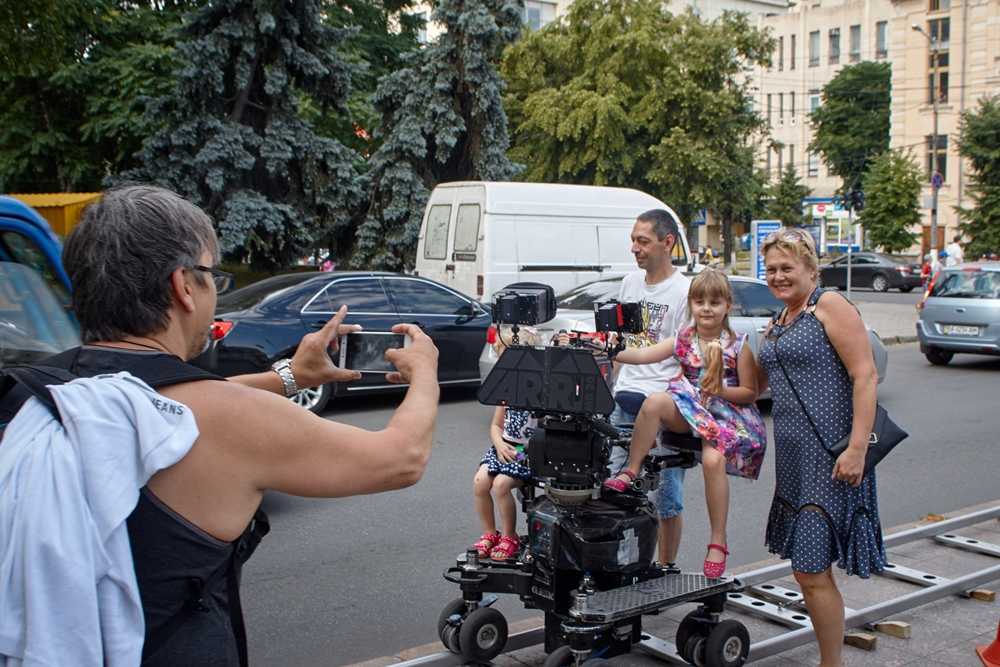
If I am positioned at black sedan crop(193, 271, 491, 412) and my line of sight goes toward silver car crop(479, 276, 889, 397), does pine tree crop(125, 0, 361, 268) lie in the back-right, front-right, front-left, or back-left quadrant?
back-left

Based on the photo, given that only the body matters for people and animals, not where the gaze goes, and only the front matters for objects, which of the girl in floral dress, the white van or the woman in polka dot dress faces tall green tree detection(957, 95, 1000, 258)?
the white van

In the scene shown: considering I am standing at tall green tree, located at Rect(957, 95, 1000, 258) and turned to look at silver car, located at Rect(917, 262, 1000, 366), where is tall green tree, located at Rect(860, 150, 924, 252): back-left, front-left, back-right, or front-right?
back-right

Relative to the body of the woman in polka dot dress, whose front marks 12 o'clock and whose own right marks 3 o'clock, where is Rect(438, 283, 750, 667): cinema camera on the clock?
The cinema camera is roughly at 1 o'clock from the woman in polka dot dress.

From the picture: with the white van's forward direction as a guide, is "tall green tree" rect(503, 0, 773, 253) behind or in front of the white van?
in front

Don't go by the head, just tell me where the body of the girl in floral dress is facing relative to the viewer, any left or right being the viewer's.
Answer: facing the viewer and to the left of the viewer

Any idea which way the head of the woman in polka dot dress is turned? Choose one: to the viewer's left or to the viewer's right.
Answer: to the viewer's left

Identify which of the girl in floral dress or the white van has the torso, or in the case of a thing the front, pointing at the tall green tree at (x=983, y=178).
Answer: the white van

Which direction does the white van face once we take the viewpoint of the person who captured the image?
facing away from the viewer and to the right of the viewer

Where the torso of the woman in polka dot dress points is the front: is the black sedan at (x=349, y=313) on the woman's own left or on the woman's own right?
on the woman's own right

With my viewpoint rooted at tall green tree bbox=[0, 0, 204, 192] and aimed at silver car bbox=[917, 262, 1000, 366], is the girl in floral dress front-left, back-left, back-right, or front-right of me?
front-right

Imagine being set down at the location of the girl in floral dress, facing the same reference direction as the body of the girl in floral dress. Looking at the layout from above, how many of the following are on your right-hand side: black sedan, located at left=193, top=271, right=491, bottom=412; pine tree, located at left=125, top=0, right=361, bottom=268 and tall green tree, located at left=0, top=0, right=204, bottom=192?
3

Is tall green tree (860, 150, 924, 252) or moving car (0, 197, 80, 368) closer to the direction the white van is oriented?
the tall green tree

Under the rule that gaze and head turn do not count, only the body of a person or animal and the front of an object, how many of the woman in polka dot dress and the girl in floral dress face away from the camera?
0

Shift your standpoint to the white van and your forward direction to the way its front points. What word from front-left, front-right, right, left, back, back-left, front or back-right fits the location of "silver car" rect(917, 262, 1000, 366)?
front-right

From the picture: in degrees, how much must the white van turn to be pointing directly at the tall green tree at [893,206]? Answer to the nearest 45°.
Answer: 0° — it already faces it
